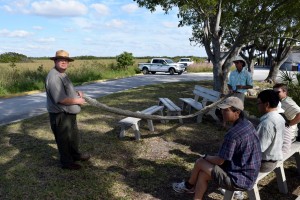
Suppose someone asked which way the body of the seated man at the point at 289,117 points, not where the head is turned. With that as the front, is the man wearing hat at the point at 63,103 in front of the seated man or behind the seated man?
in front

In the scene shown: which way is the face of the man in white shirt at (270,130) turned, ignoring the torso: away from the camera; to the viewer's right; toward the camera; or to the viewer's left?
to the viewer's left

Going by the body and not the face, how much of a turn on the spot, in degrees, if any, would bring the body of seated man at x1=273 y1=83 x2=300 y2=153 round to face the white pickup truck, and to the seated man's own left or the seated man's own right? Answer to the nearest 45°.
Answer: approximately 90° to the seated man's own right

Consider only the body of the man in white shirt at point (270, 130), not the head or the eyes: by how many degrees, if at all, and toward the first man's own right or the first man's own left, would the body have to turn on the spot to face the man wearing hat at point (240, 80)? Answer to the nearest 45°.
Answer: approximately 90° to the first man's own right

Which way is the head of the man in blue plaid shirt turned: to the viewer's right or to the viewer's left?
to the viewer's left

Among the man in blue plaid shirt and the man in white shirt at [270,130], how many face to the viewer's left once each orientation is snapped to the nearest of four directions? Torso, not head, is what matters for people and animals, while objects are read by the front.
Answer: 2

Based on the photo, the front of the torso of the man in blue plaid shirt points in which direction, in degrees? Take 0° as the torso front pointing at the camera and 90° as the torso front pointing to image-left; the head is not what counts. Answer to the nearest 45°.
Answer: approximately 90°

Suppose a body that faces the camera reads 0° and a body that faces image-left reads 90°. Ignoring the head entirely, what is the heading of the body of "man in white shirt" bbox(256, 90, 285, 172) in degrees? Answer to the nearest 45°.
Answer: approximately 90°

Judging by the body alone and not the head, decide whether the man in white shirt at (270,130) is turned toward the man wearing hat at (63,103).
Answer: yes

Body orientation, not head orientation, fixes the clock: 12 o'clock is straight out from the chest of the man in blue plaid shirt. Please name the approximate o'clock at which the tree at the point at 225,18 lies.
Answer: The tree is roughly at 3 o'clock from the man in blue plaid shirt.

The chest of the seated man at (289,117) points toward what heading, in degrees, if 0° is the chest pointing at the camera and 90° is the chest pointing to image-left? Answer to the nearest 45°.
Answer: approximately 45°
